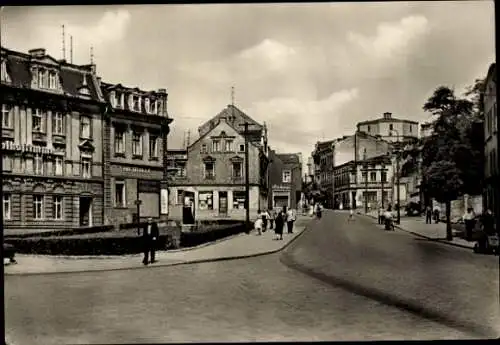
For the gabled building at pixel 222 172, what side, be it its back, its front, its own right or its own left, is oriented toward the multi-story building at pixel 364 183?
left

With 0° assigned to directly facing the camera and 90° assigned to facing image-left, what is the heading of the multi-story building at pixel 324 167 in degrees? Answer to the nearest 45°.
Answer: approximately 45°

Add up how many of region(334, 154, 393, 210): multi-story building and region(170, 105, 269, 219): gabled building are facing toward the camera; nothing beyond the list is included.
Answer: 2

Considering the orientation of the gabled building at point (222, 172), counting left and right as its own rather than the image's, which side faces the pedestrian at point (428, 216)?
left

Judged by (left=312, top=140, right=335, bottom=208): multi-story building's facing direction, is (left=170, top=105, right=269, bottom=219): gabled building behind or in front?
in front

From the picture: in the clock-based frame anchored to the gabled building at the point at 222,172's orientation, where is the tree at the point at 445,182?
The tree is roughly at 11 o'clock from the gabled building.
